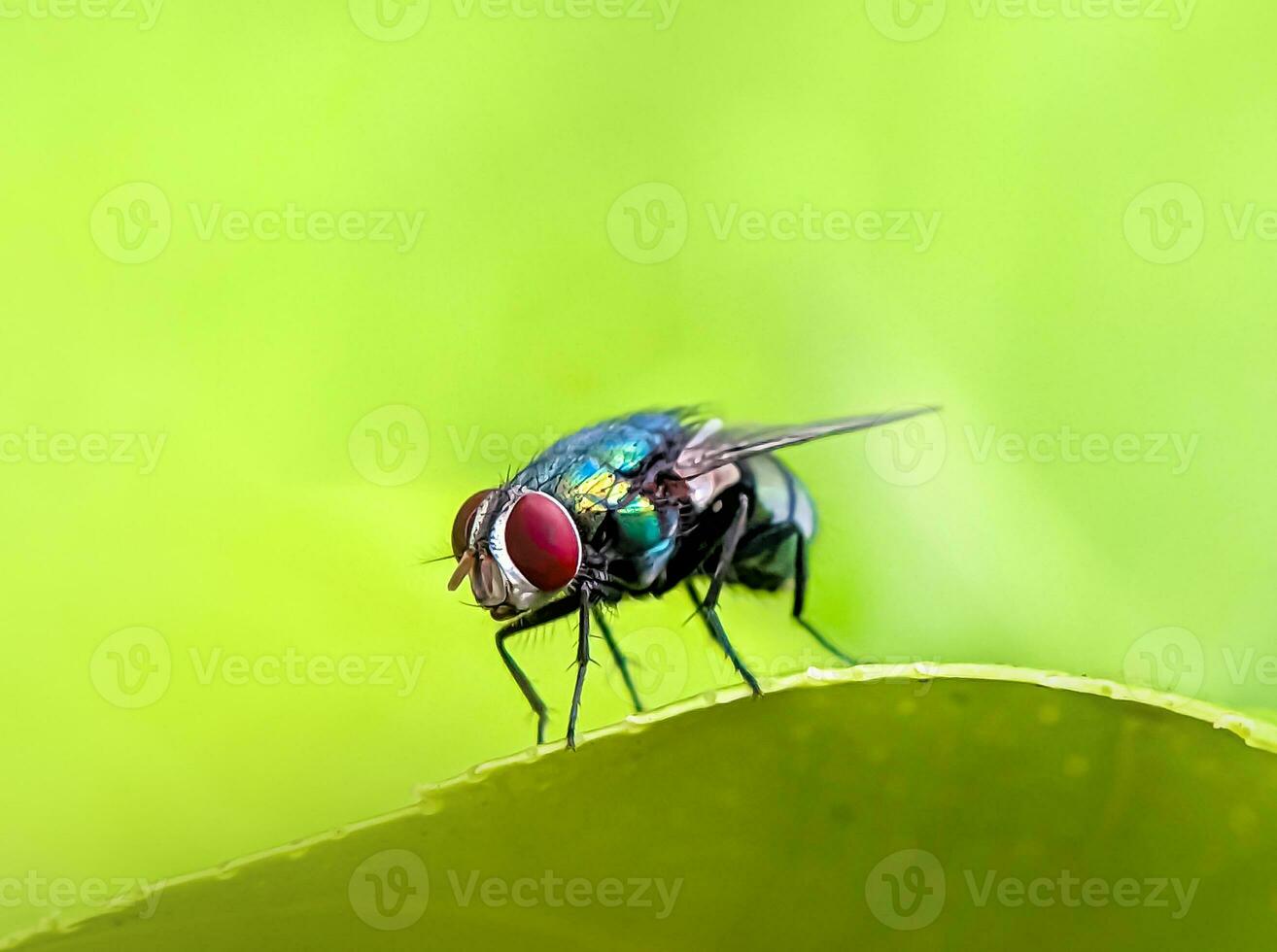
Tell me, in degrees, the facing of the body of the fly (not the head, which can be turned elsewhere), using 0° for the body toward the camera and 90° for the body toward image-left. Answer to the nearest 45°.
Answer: approximately 45°
